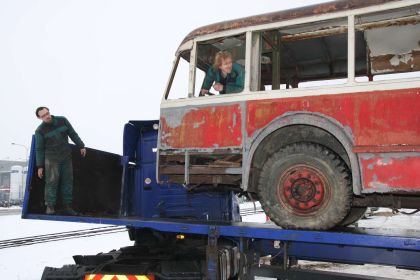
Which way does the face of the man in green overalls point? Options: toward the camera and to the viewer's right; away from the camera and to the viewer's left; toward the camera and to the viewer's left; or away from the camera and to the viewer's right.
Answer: toward the camera and to the viewer's right

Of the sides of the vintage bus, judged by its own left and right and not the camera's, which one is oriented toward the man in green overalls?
front

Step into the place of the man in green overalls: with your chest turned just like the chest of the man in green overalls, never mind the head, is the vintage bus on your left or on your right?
on your left

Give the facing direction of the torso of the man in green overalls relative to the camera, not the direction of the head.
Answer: toward the camera

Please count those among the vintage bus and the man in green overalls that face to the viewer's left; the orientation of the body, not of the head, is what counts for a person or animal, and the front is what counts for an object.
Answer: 1

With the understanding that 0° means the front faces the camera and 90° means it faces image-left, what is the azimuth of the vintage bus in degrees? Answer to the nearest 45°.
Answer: approximately 90°

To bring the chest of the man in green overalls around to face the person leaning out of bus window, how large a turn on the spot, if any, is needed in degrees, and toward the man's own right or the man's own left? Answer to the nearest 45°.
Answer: approximately 45° to the man's own left
